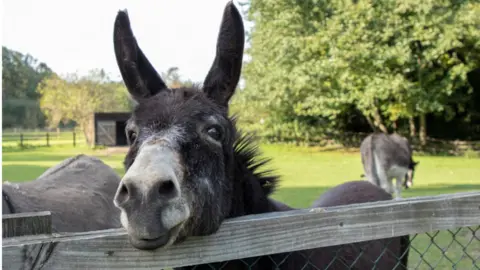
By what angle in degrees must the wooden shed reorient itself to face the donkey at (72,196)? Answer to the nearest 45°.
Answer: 0° — it already faces it

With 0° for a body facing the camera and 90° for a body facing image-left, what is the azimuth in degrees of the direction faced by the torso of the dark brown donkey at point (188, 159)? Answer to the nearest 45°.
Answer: approximately 45°

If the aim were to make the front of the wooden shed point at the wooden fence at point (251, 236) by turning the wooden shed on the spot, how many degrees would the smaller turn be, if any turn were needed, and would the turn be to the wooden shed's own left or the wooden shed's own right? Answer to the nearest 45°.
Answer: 0° — it already faces it

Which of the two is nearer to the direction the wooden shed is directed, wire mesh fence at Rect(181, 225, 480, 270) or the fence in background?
the wire mesh fence
